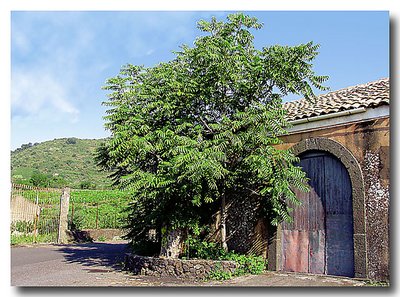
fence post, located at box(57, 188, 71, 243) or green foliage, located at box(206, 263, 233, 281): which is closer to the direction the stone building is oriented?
the green foliage

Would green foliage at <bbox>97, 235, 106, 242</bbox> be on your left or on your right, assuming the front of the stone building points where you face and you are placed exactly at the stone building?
on your right

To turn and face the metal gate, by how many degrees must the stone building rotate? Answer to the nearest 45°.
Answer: approximately 90° to its right

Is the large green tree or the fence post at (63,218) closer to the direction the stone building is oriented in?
the large green tree

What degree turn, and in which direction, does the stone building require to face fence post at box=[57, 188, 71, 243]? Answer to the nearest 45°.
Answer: approximately 90° to its right

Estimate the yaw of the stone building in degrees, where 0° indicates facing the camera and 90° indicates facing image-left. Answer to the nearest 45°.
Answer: approximately 45°

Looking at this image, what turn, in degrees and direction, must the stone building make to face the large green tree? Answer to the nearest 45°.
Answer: approximately 45° to its right

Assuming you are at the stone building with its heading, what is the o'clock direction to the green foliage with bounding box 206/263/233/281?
The green foliage is roughly at 1 o'clock from the stone building.

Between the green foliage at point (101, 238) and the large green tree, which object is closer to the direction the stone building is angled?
the large green tree
